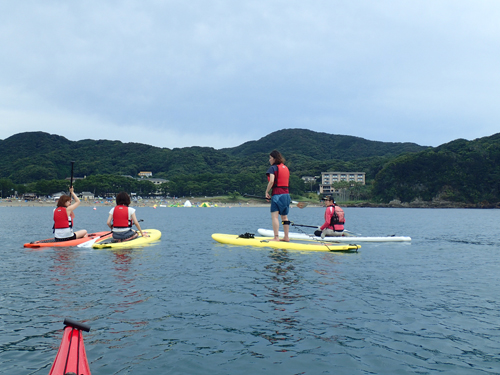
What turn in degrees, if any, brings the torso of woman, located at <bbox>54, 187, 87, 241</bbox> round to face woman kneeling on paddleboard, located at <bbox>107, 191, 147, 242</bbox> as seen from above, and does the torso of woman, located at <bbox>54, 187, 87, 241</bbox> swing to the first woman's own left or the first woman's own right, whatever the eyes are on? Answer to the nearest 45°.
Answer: approximately 45° to the first woman's own right

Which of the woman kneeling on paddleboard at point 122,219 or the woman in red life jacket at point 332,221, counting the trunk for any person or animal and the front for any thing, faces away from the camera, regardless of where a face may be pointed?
the woman kneeling on paddleboard

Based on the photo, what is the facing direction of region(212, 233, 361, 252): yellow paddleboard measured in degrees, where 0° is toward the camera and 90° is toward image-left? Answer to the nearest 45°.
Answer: approximately 90°

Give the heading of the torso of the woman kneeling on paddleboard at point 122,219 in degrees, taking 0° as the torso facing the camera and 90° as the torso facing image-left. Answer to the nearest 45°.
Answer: approximately 180°

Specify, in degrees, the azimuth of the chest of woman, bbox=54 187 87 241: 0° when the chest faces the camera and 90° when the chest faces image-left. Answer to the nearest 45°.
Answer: approximately 225°

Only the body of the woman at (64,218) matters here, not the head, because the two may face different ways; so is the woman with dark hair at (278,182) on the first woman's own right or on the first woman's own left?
on the first woman's own right

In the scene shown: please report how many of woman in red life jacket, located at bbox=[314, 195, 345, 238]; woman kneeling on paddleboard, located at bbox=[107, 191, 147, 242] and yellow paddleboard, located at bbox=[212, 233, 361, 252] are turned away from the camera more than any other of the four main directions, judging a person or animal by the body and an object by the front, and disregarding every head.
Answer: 1
